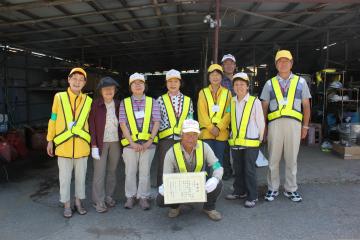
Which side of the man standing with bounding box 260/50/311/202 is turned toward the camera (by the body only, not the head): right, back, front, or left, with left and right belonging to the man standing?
front

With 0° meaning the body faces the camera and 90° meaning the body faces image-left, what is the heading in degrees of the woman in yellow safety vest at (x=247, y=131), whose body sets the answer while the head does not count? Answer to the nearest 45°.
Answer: approximately 45°

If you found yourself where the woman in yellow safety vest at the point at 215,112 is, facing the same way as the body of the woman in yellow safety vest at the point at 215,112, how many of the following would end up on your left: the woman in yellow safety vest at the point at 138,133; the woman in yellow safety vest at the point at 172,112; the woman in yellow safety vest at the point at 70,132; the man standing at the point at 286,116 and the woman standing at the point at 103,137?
1

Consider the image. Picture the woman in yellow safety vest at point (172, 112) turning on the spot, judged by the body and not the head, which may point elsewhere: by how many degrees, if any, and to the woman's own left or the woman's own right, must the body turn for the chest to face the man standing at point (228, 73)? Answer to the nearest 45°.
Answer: approximately 135° to the woman's own left

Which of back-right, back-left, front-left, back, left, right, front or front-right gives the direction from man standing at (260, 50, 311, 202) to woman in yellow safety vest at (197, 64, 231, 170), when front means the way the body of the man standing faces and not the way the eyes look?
right

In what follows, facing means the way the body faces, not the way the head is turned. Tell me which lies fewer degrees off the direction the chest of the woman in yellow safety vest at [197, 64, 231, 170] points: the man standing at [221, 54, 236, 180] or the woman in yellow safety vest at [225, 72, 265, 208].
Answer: the woman in yellow safety vest

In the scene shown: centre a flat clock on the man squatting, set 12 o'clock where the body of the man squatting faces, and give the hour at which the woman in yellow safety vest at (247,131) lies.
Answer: The woman in yellow safety vest is roughly at 8 o'clock from the man squatting.

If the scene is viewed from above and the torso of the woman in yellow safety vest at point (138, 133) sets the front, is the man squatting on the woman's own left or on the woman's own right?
on the woman's own left

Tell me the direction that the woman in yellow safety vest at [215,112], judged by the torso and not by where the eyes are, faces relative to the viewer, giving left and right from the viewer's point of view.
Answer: facing the viewer

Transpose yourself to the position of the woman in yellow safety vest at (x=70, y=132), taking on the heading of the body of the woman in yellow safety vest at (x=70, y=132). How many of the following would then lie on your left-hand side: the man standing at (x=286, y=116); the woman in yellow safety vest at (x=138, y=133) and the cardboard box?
3

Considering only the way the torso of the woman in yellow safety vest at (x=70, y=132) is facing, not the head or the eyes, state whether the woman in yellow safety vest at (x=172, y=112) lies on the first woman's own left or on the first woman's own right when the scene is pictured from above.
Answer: on the first woman's own left

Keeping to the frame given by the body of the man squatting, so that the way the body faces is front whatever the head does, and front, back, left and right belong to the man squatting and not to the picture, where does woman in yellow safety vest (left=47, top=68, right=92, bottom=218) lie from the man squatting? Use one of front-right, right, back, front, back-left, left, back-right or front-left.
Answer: right

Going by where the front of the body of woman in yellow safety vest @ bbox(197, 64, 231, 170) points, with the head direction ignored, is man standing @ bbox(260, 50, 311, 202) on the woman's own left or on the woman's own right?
on the woman's own left

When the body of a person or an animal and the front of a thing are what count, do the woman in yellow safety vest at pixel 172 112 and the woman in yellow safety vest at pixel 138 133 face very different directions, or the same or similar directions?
same or similar directions

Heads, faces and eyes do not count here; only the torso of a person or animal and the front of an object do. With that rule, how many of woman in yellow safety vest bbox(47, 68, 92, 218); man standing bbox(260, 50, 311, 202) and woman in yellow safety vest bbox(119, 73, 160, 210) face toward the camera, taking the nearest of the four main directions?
3

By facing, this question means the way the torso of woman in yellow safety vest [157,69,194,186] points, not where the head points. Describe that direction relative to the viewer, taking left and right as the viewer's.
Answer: facing the viewer
